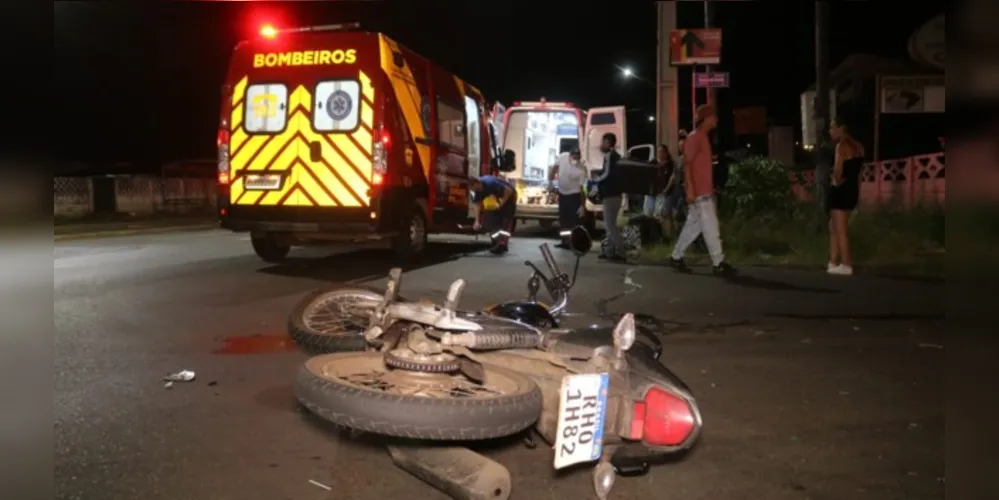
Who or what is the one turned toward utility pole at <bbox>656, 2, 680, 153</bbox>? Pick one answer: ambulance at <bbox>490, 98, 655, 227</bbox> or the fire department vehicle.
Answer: the fire department vehicle

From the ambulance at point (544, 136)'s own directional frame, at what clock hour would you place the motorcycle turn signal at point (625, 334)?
The motorcycle turn signal is roughly at 6 o'clock from the ambulance.

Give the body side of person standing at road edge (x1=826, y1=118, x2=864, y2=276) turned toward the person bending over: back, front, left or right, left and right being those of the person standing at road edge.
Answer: front

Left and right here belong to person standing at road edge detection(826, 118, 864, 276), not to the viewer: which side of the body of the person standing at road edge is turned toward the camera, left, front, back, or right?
left

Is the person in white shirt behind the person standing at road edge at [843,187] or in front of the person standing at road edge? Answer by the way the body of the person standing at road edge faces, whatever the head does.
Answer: in front

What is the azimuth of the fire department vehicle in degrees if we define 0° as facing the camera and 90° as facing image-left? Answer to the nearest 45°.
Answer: approximately 225°

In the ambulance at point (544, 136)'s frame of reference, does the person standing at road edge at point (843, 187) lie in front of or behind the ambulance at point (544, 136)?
behind

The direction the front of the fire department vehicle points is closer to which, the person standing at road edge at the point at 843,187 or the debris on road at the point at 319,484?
the person standing at road edge

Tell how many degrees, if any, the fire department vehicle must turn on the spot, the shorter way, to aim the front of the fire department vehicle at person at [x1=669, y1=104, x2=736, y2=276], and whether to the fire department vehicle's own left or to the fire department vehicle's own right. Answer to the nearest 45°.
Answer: approximately 45° to the fire department vehicle's own right

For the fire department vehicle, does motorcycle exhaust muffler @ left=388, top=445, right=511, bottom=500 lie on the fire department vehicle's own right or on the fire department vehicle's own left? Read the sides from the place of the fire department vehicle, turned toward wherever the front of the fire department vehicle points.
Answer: on the fire department vehicle's own right

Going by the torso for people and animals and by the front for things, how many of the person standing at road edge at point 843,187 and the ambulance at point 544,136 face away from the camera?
1

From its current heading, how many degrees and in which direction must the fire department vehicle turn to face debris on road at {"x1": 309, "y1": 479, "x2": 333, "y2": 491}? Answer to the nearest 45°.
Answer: approximately 135° to its right

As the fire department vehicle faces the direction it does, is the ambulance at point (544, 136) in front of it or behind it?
in front

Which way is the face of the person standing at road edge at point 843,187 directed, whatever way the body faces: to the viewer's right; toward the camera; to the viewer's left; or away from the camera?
to the viewer's left

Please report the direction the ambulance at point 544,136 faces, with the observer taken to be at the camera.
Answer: facing away from the viewer

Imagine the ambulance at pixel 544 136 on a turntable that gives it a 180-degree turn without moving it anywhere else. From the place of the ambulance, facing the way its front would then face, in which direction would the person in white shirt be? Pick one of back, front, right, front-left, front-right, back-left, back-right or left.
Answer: front

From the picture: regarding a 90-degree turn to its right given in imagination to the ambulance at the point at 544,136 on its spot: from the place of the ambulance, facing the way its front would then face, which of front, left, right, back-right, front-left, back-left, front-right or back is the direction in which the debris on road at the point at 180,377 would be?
right

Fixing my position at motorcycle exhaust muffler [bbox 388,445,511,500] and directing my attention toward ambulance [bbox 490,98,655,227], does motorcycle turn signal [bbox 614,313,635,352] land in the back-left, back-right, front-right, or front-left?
front-right
